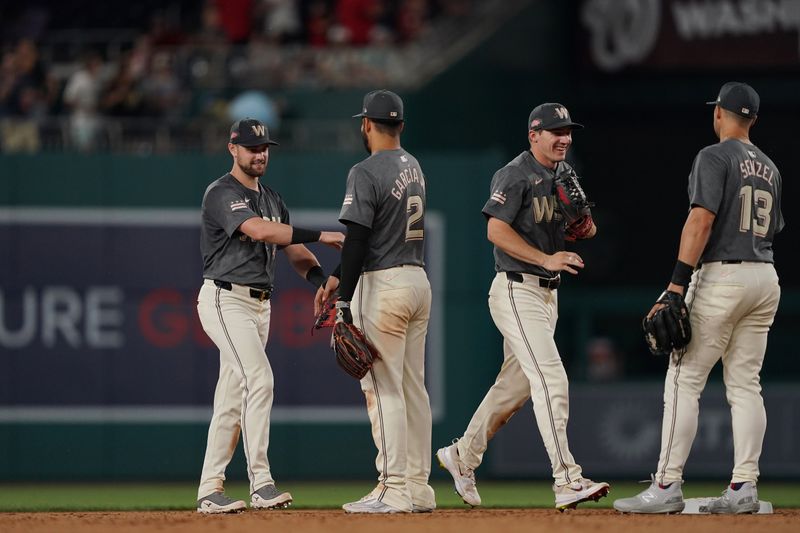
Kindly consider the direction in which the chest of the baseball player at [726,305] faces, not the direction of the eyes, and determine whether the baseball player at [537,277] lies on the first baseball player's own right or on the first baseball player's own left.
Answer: on the first baseball player's own left

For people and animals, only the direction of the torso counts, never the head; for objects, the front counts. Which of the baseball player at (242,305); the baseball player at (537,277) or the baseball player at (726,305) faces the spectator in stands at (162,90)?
the baseball player at (726,305)

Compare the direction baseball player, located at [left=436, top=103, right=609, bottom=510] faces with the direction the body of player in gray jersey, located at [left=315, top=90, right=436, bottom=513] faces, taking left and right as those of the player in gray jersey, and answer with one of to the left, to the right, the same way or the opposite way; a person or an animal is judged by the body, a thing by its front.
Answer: the opposite way

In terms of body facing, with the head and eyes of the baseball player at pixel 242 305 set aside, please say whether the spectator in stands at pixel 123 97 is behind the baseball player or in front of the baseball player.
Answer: behind

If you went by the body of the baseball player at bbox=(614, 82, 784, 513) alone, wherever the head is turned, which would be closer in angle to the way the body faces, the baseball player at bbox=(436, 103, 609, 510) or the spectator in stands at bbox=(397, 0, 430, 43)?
the spectator in stands

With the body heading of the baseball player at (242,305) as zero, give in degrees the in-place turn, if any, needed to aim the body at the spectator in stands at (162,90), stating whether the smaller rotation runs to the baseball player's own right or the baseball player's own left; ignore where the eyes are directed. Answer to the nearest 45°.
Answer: approximately 135° to the baseball player's own left

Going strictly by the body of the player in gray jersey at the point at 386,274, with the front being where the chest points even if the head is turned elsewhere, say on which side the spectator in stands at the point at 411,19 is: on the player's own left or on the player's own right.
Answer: on the player's own right

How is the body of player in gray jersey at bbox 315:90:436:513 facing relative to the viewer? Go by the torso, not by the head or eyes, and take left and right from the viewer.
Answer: facing away from the viewer and to the left of the viewer

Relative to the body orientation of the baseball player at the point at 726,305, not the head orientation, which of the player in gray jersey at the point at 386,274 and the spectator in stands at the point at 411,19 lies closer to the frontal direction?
the spectator in stands

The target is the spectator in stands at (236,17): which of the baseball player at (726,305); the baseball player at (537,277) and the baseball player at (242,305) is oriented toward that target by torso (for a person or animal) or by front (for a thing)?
the baseball player at (726,305)

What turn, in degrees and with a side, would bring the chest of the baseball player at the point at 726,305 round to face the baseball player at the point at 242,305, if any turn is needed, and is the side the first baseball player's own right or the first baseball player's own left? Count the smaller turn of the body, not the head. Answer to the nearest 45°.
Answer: approximately 45° to the first baseball player's own left

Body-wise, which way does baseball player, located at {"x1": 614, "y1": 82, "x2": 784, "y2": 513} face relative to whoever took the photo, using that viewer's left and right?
facing away from the viewer and to the left of the viewer

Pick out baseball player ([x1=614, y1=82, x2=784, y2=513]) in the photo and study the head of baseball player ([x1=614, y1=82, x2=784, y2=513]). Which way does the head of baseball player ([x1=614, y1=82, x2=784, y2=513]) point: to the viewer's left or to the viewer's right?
to the viewer's left

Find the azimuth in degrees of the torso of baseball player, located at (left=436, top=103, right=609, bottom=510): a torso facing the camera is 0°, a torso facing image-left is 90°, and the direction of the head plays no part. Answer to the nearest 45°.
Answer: approximately 315°
